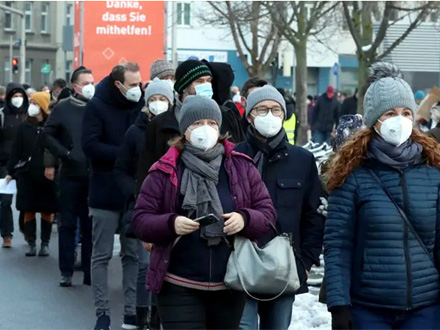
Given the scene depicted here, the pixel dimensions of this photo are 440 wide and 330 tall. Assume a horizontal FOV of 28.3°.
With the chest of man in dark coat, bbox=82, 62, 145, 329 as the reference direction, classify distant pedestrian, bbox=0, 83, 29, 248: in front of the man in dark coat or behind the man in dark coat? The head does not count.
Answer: behind

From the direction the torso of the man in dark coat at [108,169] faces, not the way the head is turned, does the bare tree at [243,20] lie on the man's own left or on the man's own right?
on the man's own left

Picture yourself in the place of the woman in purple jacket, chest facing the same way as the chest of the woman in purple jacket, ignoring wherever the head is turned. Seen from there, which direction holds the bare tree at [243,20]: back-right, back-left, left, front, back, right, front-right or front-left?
back

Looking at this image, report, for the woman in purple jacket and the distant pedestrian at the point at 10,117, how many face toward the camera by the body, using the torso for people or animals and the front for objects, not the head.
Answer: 2

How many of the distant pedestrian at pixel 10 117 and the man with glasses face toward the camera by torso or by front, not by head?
2

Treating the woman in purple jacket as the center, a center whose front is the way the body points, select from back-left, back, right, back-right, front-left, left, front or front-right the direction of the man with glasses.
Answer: back-left

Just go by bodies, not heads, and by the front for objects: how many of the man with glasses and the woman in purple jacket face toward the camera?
2

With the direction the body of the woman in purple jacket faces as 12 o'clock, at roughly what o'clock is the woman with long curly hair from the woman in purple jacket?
The woman with long curly hair is roughly at 10 o'clock from the woman in purple jacket.

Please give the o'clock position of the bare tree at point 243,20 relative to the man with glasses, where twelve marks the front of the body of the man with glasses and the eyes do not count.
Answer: The bare tree is roughly at 6 o'clock from the man with glasses.

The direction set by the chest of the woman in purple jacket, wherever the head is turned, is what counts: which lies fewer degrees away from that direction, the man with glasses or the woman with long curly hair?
the woman with long curly hair

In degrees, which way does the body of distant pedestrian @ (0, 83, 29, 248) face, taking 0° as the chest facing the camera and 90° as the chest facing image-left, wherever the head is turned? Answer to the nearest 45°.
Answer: approximately 0°
